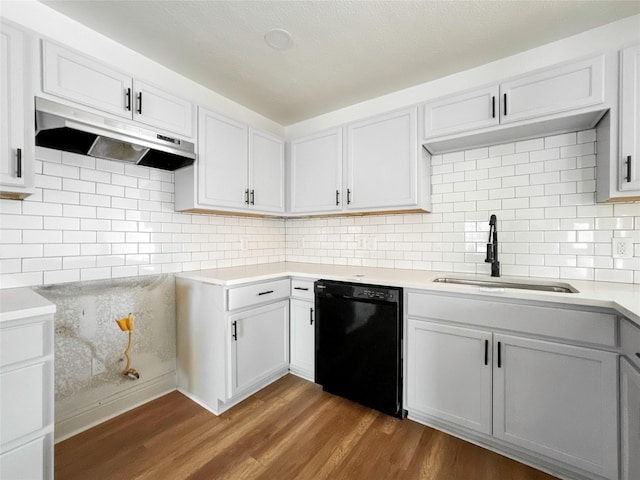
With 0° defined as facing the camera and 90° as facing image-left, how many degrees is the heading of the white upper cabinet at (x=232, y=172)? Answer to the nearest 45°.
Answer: approximately 315°

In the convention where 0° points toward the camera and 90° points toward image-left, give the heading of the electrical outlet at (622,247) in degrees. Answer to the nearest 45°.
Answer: approximately 0°

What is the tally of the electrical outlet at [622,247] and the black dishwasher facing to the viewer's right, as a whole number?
0

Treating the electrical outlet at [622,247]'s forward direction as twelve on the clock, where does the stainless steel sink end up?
The stainless steel sink is roughly at 2 o'clock from the electrical outlet.

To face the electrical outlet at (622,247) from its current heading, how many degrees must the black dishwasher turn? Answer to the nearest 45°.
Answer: approximately 135° to its left

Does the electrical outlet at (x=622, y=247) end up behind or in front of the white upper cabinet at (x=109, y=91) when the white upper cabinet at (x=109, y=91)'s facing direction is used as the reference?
in front

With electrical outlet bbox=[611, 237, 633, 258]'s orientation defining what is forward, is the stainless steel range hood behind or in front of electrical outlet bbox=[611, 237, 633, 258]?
in front

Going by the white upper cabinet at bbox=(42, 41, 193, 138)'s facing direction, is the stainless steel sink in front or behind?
in front
